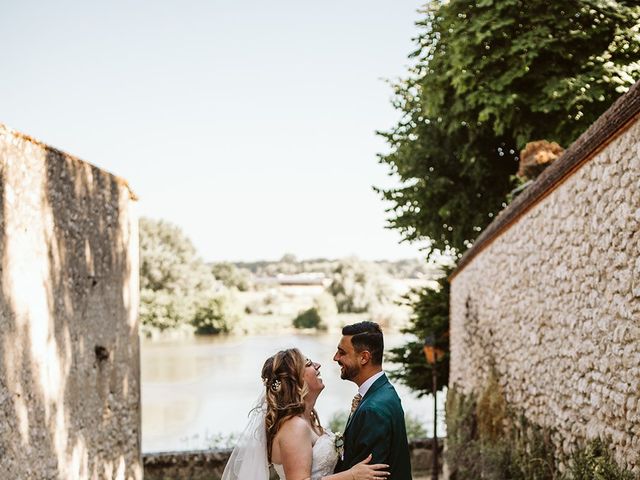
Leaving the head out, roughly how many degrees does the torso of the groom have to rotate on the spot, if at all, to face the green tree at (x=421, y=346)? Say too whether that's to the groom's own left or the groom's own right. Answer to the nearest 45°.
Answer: approximately 90° to the groom's own right

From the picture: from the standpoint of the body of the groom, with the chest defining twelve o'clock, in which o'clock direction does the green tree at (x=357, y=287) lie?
The green tree is roughly at 3 o'clock from the groom.

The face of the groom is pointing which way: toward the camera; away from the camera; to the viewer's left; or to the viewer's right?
to the viewer's left

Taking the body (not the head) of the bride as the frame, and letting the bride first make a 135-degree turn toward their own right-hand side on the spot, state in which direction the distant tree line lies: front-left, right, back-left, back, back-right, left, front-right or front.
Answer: back-right

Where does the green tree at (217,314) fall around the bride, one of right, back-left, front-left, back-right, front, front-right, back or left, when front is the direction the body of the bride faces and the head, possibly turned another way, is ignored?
left

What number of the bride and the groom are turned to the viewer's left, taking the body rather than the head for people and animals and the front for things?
1

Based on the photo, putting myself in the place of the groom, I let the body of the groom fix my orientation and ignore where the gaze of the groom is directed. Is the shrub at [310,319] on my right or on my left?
on my right

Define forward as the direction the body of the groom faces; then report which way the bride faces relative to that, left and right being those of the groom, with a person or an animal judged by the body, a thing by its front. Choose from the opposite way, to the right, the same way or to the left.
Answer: the opposite way

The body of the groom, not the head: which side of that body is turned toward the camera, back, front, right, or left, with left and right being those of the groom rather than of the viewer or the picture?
left

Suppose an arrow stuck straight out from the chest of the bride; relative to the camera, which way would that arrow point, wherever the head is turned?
to the viewer's right

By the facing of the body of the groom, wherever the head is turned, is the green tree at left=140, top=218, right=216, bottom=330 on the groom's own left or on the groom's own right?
on the groom's own right

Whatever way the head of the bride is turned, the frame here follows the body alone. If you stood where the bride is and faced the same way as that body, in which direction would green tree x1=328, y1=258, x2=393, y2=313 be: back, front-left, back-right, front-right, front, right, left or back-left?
left
